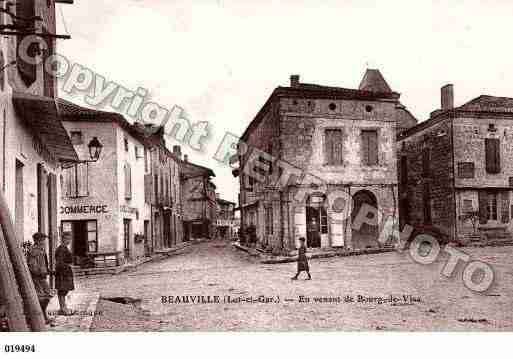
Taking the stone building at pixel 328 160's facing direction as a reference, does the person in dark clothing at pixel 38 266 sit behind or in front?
in front

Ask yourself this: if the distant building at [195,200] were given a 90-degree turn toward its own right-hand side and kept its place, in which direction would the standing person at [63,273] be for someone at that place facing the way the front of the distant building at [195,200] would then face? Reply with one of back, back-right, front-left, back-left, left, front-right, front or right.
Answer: front-left

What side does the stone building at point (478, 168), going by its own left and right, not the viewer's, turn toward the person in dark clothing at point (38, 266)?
front

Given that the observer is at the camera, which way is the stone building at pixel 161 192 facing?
facing the viewer and to the right of the viewer

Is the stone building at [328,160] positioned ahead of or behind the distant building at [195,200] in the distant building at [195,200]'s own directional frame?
ahead

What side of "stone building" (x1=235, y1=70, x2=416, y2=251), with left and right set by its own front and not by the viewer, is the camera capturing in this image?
front

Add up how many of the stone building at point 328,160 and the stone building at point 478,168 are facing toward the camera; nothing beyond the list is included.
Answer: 2

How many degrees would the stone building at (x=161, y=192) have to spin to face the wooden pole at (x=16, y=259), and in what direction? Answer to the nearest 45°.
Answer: approximately 45° to its right

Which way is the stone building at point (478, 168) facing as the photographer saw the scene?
facing the viewer

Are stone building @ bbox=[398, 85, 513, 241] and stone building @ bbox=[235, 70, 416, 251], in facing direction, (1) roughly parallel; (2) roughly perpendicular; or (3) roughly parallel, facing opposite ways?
roughly parallel

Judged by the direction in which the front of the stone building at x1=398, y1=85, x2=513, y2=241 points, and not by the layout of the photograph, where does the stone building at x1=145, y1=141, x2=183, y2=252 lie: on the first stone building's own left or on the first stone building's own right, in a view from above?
on the first stone building's own right

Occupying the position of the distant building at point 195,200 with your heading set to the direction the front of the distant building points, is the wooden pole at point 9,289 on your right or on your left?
on your right

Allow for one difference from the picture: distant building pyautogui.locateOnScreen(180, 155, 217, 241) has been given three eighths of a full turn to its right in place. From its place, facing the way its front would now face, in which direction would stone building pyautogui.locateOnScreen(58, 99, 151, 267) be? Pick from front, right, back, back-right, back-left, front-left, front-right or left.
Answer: left
